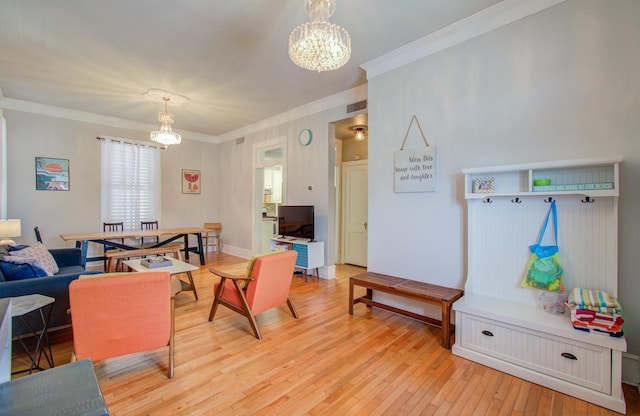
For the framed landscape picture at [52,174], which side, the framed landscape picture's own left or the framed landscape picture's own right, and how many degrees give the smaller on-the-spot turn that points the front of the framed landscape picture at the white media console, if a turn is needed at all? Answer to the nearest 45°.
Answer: approximately 45° to the framed landscape picture's own left

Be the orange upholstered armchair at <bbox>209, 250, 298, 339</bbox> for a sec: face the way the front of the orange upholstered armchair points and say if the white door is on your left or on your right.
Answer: on your right

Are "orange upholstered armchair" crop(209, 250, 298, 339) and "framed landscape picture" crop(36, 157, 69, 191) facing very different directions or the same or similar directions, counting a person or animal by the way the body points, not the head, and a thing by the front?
very different directions

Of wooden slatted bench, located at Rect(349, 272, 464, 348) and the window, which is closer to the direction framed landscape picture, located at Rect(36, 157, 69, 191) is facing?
the wooden slatted bench

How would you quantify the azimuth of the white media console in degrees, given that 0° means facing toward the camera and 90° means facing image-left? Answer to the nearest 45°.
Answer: approximately 45°

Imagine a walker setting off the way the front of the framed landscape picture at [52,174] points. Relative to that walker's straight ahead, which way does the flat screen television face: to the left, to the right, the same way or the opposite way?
to the right

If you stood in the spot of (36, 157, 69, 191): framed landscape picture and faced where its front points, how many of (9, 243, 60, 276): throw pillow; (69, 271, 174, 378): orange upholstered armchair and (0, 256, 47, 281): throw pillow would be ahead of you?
3

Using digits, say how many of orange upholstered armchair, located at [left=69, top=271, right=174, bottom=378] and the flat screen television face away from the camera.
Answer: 1

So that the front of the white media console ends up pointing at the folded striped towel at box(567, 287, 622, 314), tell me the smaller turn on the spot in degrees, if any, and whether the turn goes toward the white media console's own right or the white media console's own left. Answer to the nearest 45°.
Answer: approximately 90° to the white media console's own left

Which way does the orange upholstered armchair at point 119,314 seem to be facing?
away from the camera

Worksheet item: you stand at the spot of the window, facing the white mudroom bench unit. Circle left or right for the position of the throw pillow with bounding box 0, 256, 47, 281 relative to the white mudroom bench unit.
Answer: right
